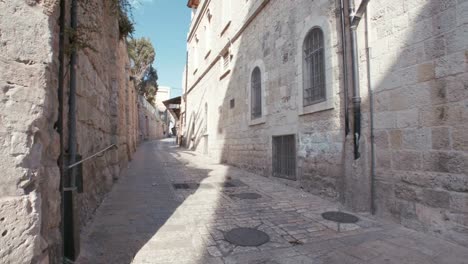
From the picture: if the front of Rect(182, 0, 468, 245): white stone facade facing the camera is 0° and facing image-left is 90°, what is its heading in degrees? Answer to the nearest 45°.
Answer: approximately 45°

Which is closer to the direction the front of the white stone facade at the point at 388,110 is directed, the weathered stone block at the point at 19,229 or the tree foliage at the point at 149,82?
the weathered stone block

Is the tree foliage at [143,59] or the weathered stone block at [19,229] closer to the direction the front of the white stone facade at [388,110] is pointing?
the weathered stone block

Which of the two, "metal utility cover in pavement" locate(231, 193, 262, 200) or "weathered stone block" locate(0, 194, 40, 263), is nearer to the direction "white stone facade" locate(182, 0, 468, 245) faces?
the weathered stone block

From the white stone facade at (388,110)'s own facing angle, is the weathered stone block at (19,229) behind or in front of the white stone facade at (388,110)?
in front

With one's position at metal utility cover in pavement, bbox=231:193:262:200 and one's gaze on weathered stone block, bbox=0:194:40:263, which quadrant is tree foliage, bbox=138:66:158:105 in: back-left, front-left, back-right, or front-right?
back-right

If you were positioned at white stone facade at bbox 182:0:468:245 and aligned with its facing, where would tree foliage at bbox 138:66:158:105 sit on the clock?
The tree foliage is roughly at 3 o'clock from the white stone facade.

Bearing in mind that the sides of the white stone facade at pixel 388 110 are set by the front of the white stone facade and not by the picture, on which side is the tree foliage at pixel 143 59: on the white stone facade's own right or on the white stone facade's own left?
on the white stone facade's own right
